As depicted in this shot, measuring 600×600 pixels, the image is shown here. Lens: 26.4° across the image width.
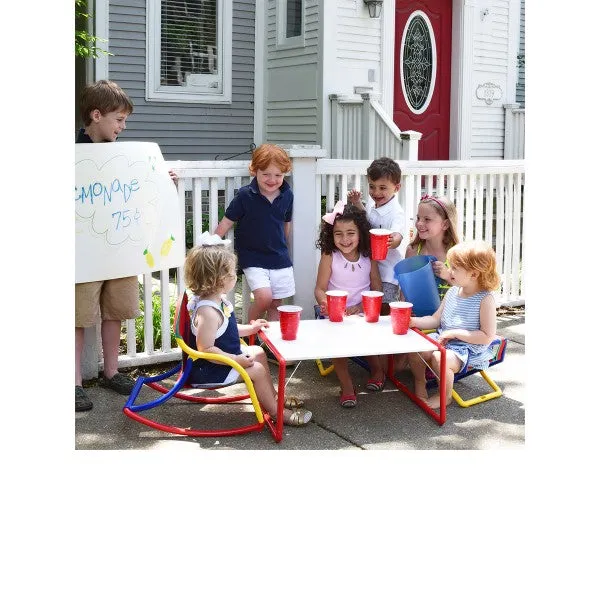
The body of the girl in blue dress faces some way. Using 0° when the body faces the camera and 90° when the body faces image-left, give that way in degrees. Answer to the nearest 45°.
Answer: approximately 270°

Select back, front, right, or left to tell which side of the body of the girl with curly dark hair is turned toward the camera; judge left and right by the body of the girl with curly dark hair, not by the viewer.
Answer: front

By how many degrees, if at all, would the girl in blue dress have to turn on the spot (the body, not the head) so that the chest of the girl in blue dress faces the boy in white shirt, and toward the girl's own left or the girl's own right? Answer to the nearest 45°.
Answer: approximately 45° to the girl's own left

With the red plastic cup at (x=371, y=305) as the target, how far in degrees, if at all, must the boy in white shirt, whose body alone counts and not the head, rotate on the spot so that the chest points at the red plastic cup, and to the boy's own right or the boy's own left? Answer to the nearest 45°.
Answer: approximately 45° to the boy's own left

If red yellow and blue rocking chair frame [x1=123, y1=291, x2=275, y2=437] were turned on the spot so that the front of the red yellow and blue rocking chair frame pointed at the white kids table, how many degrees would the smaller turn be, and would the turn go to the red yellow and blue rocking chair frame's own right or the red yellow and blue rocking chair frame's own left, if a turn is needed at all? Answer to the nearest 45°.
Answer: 0° — it already faces it

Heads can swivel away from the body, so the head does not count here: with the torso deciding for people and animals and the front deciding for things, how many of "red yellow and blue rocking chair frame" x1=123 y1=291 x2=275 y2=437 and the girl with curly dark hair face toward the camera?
1

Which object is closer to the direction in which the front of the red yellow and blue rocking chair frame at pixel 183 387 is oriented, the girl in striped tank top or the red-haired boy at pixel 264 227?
the girl in striped tank top

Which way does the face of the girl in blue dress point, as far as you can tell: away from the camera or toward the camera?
away from the camera

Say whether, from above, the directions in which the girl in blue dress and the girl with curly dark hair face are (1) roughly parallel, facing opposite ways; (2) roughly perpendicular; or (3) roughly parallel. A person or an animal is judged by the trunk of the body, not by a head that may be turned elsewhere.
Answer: roughly perpendicular

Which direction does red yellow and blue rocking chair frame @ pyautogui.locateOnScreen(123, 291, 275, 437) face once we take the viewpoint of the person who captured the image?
facing to the right of the viewer

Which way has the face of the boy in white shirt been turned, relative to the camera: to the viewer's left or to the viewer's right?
to the viewer's left

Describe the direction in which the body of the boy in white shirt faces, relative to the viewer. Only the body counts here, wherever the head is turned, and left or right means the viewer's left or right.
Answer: facing the viewer and to the left of the viewer

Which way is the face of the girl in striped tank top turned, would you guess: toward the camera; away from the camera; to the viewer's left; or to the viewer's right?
to the viewer's left
